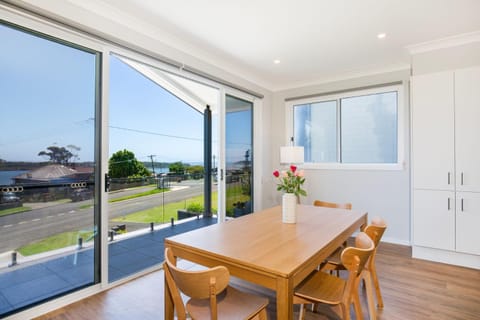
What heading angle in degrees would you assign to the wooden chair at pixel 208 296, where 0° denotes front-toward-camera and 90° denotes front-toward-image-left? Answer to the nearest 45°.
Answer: approximately 225°

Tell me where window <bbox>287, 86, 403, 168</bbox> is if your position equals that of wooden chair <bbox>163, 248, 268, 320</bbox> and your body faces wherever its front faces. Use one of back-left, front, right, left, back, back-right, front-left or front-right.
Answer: front

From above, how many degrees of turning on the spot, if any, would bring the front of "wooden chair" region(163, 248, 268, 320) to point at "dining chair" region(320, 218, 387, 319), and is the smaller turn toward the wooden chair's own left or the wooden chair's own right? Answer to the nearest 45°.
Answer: approximately 45° to the wooden chair's own right

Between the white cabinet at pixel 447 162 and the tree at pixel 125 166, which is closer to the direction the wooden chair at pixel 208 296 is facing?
the white cabinet

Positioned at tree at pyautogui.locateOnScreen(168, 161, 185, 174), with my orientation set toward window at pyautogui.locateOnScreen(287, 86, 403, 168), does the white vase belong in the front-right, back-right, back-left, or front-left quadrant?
front-right

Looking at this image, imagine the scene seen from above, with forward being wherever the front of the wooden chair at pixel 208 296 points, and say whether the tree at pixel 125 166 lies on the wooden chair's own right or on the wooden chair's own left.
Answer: on the wooden chair's own left

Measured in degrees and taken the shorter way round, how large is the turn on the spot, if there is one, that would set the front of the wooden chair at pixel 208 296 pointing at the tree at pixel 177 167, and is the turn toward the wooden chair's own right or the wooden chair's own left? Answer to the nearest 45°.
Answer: approximately 45° to the wooden chair's own left

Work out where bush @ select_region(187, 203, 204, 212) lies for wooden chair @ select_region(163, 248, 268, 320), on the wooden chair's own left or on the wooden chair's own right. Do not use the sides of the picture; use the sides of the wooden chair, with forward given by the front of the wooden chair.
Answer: on the wooden chair's own left

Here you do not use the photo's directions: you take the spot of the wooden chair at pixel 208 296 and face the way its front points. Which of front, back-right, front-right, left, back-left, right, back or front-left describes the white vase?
front

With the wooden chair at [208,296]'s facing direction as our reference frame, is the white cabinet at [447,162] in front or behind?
in front

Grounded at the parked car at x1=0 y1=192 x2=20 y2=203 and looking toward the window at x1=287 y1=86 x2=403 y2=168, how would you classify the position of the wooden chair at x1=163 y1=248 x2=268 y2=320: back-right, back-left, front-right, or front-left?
front-right

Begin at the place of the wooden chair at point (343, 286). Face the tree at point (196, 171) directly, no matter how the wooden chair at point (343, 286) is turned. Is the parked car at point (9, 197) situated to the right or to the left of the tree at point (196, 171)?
left

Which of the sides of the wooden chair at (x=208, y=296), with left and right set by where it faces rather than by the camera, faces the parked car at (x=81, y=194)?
left

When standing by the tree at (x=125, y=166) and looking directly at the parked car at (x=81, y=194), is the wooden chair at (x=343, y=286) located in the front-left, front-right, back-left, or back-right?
front-left

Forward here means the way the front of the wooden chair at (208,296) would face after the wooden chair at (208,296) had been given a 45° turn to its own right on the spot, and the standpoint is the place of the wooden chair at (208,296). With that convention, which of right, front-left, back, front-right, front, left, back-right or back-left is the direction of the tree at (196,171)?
left

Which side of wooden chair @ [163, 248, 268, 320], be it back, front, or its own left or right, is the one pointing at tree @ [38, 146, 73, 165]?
left
